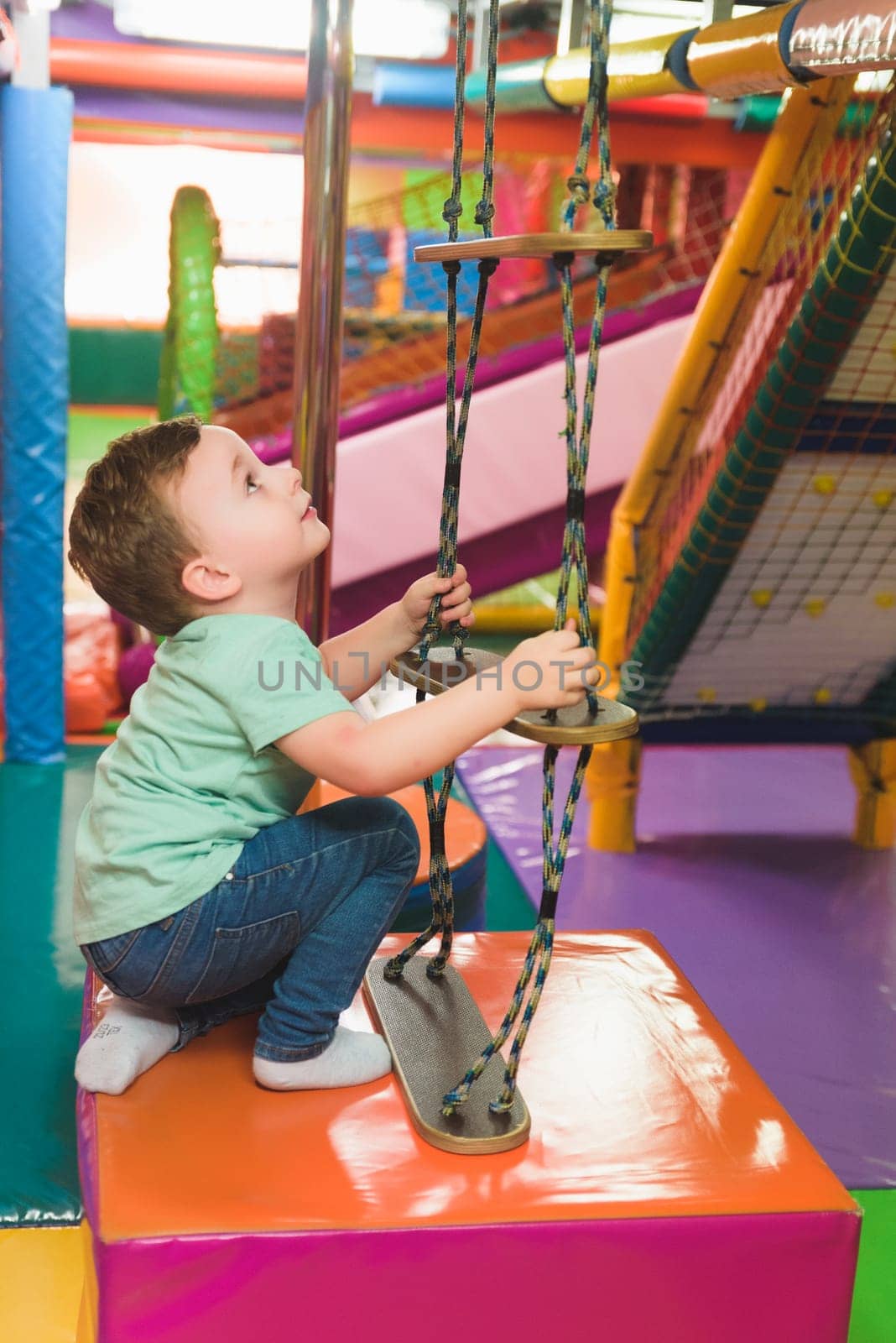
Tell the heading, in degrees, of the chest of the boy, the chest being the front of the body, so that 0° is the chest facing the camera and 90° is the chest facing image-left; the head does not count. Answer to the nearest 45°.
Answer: approximately 270°

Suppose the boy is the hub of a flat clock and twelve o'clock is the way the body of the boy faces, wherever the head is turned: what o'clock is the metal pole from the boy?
The metal pole is roughly at 9 o'clock from the boy.

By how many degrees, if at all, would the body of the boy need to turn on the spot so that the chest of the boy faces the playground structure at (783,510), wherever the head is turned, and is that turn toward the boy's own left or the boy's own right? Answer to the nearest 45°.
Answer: approximately 45° to the boy's own left

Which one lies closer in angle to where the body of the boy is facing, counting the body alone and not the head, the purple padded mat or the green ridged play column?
the purple padded mat

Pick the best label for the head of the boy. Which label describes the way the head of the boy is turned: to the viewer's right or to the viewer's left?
to the viewer's right

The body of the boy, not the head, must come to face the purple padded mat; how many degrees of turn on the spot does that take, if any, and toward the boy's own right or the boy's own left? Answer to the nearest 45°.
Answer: approximately 45° to the boy's own left
